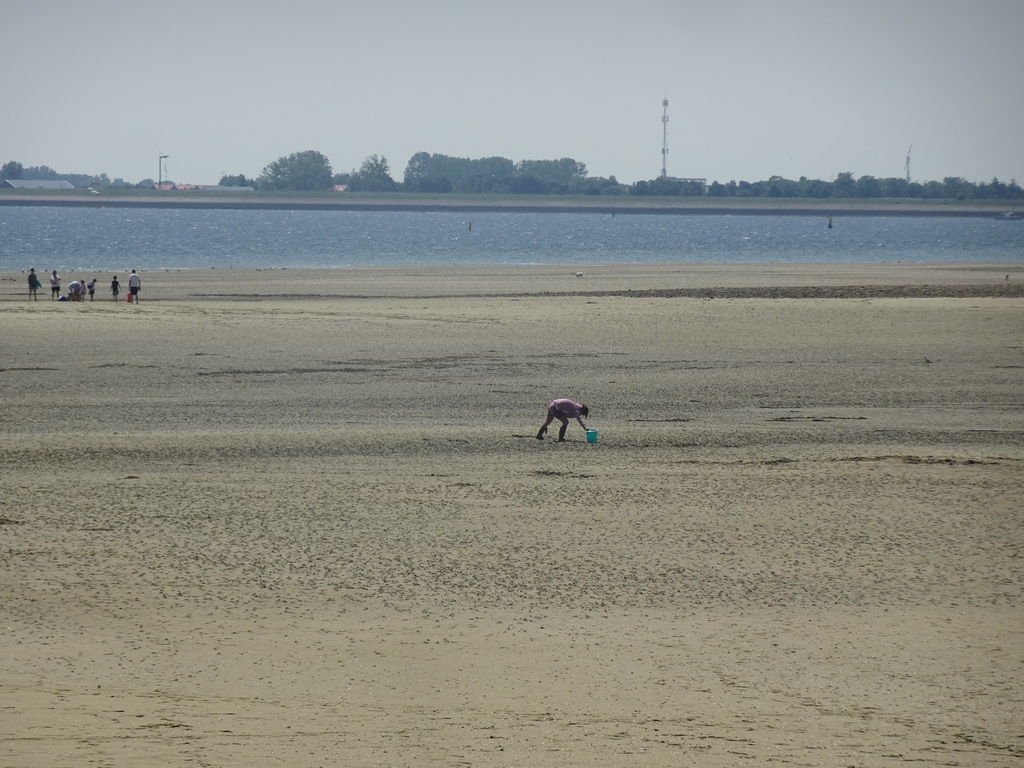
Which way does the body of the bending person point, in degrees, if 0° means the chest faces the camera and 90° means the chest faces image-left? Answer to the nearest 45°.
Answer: approximately 270°

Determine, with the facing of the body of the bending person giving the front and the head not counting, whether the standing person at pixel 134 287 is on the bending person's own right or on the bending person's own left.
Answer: on the bending person's own left
